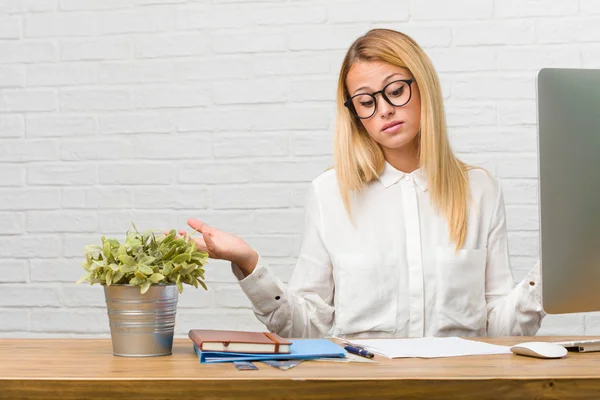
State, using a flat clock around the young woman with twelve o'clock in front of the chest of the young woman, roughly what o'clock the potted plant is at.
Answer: The potted plant is roughly at 1 o'clock from the young woman.

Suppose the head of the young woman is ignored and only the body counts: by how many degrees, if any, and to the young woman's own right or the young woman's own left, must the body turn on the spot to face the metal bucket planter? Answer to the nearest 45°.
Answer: approximately 45° to the young woman's own right

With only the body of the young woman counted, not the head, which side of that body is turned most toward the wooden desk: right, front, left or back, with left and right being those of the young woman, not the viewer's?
front

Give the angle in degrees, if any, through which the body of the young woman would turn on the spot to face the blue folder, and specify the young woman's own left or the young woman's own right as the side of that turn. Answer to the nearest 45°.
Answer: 0° — they already face it

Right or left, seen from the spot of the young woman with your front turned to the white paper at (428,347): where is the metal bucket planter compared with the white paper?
right

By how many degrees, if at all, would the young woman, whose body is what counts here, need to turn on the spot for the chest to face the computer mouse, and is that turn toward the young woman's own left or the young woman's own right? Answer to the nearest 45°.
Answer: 0° — they already face it

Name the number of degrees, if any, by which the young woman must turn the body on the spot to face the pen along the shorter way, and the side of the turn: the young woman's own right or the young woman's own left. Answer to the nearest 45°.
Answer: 0° — they already face it

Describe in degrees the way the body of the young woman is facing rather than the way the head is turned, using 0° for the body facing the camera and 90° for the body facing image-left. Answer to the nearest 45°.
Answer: approximately 0°

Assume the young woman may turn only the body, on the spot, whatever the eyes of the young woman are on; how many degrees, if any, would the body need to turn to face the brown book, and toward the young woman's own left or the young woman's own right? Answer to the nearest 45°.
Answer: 0° — they already face it

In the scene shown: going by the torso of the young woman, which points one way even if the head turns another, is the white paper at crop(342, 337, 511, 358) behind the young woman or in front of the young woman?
in front
